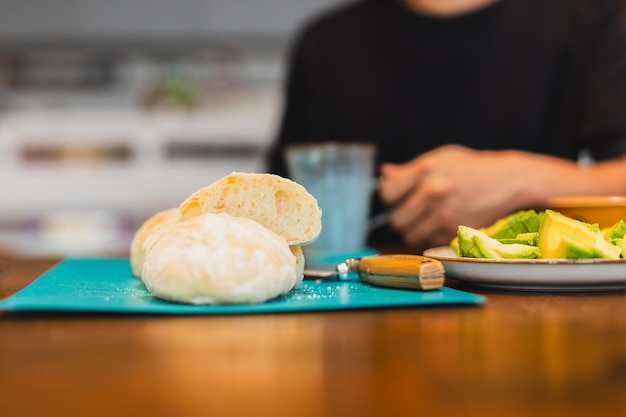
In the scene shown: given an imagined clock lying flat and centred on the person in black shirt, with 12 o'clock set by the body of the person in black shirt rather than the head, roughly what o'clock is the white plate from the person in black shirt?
The white plate is roughly at 12 o'clock from the person in black shirt.

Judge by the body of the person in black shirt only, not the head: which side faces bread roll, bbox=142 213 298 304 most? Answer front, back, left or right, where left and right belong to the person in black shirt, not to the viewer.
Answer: front

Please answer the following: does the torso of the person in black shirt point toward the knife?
yes

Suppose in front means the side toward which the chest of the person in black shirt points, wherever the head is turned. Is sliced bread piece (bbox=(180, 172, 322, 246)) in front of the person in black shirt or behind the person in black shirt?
in front

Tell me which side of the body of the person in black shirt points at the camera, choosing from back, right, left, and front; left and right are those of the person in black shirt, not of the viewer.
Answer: front

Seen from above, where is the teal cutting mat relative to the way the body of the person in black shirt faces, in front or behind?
in front

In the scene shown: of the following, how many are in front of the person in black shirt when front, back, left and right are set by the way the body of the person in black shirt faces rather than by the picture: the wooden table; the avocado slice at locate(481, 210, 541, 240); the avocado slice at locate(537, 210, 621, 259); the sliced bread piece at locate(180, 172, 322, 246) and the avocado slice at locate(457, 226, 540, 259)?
5

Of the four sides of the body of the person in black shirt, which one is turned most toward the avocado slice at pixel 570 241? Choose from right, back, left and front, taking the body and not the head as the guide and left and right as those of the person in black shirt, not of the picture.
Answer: front

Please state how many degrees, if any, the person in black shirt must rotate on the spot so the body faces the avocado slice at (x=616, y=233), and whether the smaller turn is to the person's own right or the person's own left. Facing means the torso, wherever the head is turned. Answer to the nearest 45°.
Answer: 0° — they already face it

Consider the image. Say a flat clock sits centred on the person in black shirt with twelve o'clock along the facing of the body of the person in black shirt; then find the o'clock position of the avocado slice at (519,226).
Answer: The avocado slice is roughly at 12 o'clock from the person in black shirt.
